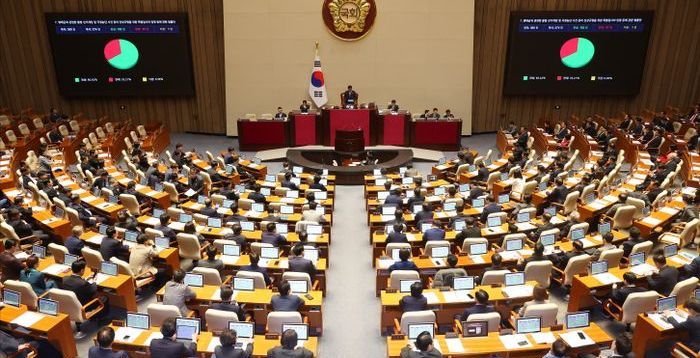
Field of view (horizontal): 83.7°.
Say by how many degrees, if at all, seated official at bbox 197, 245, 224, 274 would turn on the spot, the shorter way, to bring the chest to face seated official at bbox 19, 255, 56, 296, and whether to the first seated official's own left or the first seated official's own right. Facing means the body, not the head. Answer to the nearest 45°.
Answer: approximately 90° to the first seated official's own left

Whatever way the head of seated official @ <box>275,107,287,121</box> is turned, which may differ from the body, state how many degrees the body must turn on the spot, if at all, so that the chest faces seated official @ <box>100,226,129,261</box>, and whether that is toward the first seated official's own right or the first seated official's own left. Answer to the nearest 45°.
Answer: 0° — they already face them

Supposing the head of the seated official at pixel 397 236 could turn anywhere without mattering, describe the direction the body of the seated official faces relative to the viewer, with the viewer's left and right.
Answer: facing away from the viewer

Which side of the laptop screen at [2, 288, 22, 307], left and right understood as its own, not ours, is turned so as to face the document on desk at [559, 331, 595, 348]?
left

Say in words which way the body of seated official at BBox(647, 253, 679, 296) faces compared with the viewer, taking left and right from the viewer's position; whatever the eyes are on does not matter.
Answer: facing away from the viewer and to the left of the viewer

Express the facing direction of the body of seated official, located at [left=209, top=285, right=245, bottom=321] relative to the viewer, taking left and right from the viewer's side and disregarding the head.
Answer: facing away from the viewer

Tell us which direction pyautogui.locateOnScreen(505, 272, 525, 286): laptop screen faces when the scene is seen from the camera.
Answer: facing the viewer

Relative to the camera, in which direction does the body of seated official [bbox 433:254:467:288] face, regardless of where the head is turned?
away from the camera

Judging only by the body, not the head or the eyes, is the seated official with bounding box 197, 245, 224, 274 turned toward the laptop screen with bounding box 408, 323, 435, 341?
no

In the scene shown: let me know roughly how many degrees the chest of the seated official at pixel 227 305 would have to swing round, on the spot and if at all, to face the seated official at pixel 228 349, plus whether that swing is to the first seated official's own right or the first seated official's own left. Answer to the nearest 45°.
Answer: approximately 180°

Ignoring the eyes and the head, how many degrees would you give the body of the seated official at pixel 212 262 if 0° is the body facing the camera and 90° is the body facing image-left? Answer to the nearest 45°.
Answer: approximately 180°

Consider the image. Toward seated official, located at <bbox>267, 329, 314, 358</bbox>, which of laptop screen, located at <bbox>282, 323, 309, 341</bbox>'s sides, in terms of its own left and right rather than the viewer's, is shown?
front

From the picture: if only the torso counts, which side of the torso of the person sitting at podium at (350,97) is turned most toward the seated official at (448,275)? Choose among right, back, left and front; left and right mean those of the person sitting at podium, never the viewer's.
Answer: front

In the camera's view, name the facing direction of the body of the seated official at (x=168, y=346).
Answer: away from the camera

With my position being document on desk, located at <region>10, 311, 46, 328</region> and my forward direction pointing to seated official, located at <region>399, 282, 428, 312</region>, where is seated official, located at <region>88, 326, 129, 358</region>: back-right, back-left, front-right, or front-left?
front-right

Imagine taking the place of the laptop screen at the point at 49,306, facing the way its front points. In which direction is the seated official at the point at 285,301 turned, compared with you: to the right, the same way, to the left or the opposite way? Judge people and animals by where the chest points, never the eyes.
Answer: the opposite way

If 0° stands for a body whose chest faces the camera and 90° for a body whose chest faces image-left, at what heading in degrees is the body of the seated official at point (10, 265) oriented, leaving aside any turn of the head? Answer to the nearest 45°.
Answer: approximately 225°

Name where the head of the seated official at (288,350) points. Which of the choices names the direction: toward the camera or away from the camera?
away from the camera

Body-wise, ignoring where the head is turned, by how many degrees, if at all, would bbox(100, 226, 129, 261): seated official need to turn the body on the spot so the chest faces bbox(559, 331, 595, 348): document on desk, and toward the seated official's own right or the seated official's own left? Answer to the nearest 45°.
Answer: approximately 90° to the seated official's own right
